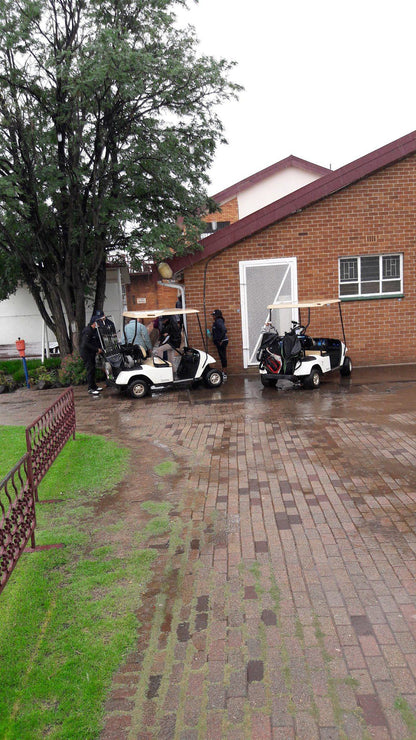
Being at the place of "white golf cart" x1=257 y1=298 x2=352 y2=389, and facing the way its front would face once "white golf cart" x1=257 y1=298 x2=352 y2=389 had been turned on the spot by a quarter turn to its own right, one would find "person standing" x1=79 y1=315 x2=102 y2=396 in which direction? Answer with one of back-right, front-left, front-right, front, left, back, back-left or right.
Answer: back-right

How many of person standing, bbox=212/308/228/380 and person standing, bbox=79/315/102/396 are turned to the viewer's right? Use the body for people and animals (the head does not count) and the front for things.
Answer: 1

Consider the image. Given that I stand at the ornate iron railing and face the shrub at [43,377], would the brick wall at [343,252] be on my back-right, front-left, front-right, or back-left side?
front-right

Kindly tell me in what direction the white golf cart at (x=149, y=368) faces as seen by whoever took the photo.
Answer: facing away from the viewer and to the right of the viewer

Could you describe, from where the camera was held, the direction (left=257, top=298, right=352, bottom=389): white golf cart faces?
facing away from the viewer and to the right of the viewer

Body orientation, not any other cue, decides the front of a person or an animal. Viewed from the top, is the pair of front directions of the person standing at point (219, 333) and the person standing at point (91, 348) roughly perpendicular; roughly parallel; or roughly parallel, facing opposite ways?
roughly parallel, facing opposite ways

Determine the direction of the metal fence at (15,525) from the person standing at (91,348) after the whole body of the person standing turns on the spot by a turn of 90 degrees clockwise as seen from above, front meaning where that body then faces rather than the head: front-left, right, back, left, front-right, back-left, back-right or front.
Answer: front

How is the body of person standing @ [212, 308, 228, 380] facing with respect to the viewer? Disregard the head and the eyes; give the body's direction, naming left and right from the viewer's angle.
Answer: facing to the left of the viewer

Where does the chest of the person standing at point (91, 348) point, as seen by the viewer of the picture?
to the viewer's right

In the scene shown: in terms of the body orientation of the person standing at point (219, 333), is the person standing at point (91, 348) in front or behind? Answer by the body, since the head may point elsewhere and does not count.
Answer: in front

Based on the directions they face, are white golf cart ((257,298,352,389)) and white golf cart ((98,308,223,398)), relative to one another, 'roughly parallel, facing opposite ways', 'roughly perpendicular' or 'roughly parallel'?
roughly parallel
